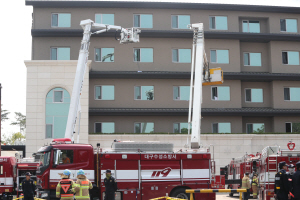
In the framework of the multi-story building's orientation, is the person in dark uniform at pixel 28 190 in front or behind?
in front

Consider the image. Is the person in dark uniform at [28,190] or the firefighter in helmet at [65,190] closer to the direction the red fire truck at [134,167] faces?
the person in dark uniform

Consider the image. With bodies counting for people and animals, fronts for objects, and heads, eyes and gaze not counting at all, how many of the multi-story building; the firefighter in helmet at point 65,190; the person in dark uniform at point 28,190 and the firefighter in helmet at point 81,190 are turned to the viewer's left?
0

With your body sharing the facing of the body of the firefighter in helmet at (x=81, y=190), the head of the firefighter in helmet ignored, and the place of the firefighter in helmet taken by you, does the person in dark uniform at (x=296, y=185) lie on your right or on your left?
on your right

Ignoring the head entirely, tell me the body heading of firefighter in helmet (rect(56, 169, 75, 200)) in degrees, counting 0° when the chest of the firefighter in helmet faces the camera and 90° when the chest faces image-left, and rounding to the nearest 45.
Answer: approximately 180°

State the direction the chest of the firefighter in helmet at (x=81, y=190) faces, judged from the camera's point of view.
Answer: away from the camera

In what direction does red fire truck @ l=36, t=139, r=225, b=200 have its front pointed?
to the viewer's left

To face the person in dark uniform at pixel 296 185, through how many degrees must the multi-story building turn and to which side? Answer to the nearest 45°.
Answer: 0° — it already faces them

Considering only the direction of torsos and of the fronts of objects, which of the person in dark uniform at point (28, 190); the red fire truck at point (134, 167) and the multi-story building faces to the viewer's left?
the red fire truck

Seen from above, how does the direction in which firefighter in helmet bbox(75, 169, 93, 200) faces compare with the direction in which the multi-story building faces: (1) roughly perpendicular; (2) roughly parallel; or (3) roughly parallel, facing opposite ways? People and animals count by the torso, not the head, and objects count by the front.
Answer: roughly parallel, facing opposite ways

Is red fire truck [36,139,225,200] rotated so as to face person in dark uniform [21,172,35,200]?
yes

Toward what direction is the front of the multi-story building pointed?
toward the camera

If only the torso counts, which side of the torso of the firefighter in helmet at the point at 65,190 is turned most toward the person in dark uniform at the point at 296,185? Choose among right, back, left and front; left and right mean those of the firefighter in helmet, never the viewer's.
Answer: right

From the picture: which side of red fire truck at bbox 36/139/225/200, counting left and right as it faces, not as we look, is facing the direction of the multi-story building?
right

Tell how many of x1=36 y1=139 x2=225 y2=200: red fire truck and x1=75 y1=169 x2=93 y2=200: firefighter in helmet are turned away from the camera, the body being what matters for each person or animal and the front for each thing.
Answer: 1
